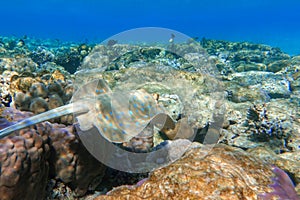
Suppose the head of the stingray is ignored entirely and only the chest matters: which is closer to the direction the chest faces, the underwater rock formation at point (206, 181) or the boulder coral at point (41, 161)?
the underwater rock formation

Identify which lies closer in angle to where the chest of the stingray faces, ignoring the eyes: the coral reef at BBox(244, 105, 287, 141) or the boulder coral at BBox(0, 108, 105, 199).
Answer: the coral reef

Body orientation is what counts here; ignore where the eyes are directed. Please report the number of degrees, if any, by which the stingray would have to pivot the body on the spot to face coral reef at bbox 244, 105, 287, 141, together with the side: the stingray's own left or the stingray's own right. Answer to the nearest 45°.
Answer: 0° — it already faces it

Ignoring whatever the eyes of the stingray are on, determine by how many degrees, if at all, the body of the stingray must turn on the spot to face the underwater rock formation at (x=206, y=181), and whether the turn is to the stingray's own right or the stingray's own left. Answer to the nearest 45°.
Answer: approximately 45° to the stingray's own right

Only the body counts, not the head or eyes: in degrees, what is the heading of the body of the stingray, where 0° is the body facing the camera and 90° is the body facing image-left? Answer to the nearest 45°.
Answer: approximately 270°

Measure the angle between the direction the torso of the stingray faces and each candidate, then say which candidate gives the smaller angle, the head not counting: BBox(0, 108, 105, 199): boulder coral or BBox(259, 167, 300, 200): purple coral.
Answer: the purple coral

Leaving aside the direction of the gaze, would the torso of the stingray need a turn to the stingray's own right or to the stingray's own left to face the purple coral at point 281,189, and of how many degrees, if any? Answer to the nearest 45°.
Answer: approximately 45° to the stingray's own right

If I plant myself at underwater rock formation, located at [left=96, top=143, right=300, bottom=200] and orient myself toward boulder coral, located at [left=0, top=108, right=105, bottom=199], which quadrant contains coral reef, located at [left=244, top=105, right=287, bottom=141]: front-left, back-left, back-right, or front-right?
back-right

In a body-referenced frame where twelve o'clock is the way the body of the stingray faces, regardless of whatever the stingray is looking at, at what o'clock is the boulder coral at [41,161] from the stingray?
The boulder coral is roughly at 6 o'clock from the stingray.
